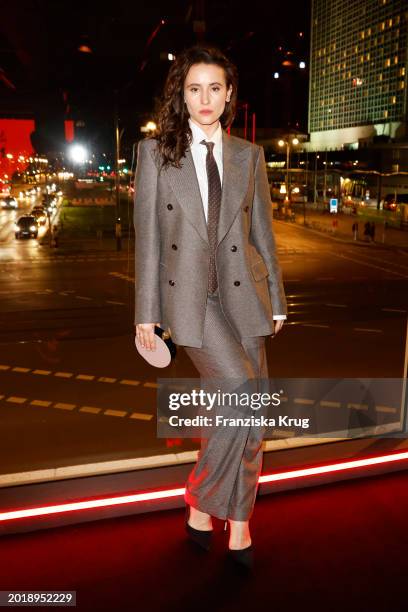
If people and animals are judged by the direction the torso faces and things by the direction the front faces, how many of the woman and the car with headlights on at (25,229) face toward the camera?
2

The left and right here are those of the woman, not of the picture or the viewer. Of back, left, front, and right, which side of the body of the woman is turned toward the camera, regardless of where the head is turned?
front

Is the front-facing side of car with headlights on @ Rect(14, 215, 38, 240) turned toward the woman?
yes

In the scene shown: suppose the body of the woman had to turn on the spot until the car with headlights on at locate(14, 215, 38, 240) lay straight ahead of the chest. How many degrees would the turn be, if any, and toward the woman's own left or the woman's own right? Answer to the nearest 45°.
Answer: approximately 180°

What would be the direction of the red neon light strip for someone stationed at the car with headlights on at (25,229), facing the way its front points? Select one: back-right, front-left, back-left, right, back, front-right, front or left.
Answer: front

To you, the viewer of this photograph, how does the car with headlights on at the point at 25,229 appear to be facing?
facing the viewer

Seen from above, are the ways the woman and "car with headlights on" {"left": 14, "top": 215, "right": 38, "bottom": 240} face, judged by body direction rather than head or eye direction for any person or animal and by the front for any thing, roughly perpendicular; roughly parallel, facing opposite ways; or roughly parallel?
roughly parallel
